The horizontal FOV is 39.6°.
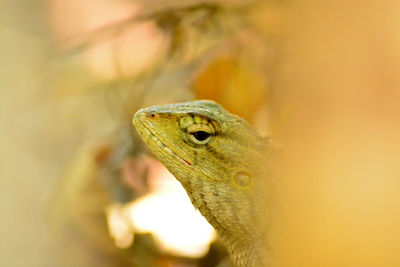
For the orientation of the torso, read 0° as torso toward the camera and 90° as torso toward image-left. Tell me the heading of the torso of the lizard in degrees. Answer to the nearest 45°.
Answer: approximately 90°
